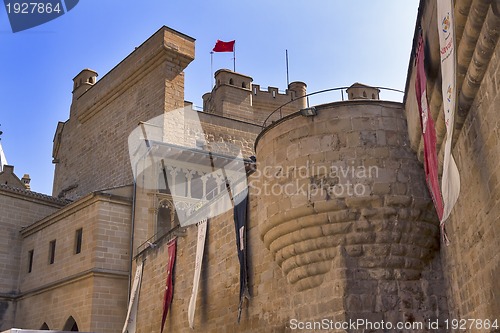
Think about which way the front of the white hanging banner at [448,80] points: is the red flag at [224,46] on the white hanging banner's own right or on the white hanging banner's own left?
on the white hanging banner's own right

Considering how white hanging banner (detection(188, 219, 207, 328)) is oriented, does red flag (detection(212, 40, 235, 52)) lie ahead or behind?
behind

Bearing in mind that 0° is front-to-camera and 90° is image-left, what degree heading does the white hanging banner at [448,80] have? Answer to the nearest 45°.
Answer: approximately 45°

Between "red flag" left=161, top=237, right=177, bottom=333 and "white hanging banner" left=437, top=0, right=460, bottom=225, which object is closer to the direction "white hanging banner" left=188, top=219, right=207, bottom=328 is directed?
the white hanging banner

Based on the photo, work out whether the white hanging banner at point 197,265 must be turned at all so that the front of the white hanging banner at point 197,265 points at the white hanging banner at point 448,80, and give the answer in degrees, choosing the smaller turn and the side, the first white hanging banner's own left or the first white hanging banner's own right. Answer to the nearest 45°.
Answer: approximately 45° to the first white hanging banner's own left

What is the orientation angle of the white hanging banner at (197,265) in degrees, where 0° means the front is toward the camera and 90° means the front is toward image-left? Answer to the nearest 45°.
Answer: approximately 45°

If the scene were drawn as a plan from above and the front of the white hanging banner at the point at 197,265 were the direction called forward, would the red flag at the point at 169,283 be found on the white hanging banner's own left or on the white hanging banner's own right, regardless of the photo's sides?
on the white hanging banner's own right

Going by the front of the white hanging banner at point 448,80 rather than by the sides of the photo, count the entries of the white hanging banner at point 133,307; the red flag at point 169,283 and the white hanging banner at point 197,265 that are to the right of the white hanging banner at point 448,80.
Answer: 3

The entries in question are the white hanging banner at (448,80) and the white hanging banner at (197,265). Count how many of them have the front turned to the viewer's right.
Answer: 0

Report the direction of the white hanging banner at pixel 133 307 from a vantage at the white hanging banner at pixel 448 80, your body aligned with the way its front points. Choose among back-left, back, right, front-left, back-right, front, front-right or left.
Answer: right

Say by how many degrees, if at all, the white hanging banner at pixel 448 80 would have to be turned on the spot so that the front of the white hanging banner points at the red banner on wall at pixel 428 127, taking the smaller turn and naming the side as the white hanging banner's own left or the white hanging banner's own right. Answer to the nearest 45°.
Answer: approximately 135° to the white hanging banner's own right
